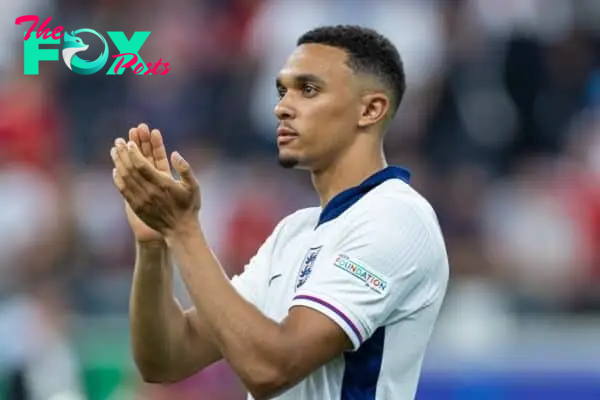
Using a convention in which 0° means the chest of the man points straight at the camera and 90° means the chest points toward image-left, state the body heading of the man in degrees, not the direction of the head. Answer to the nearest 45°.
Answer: approximately 45°
